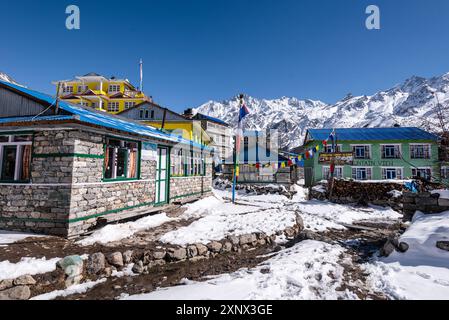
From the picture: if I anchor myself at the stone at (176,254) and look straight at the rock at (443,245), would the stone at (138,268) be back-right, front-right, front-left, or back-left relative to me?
back-right

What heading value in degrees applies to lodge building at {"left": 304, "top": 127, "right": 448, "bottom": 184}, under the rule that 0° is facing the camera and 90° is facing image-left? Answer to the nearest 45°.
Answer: approximately 0°

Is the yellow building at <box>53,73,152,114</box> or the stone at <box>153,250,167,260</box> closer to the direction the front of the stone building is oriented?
the stone

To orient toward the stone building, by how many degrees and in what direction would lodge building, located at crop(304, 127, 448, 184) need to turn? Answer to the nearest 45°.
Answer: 0° — it already faces it

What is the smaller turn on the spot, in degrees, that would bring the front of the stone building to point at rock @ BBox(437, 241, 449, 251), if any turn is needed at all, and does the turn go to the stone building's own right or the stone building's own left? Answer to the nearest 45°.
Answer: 0° — it already faces it

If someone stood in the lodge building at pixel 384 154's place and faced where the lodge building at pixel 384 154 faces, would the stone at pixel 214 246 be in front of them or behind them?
in front

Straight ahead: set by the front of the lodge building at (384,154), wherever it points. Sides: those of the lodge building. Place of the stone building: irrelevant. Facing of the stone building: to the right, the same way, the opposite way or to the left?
to the left

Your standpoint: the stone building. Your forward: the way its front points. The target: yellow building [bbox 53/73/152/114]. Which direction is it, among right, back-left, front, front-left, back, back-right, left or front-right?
back-left

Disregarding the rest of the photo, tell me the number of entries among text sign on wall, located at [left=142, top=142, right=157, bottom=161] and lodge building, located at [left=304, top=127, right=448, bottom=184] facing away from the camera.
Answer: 0

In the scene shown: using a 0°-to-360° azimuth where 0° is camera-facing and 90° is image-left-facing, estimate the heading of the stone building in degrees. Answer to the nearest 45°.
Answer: approximately 315°

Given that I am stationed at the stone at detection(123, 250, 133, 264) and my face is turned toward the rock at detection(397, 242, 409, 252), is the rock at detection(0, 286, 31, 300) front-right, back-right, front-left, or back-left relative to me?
back-right

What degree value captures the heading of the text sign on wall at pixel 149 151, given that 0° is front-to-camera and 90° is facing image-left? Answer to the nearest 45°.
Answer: approximately 315°

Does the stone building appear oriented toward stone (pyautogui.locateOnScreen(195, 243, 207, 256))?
yes

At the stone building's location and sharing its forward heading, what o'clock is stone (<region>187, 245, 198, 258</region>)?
The stone is roughly at 12 o'clock from the stone building.

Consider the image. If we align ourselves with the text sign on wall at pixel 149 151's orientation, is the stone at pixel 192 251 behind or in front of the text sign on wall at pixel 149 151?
in front
